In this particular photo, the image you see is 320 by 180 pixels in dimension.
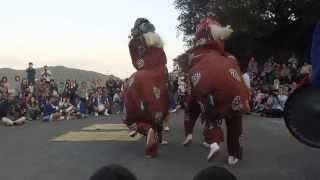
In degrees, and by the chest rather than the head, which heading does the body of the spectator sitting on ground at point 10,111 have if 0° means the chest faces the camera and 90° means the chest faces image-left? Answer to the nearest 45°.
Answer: approximately 315°

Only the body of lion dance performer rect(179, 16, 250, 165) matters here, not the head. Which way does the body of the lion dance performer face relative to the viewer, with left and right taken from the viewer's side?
facing away from the viewer and to the left of the viewer

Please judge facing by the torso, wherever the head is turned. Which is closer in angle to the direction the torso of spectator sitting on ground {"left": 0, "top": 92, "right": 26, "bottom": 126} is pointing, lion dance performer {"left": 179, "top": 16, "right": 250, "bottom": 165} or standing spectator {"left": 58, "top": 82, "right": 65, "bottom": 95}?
the lion dance performer

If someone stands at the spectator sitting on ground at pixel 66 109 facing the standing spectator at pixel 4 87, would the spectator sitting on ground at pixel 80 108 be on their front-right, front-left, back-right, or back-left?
back-right
